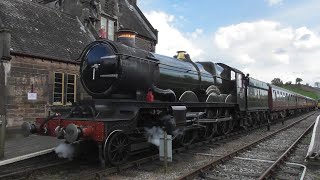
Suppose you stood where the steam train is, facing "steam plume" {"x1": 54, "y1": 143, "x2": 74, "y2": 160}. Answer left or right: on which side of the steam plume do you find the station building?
right

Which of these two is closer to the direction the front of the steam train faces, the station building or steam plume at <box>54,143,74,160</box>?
the steam plume

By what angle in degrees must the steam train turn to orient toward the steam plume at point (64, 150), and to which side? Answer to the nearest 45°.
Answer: approximately 45° to its right

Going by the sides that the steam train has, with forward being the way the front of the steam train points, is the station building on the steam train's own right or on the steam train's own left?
on the steam train's own right

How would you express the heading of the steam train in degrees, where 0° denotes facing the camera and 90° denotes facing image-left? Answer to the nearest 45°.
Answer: approximately 45°
